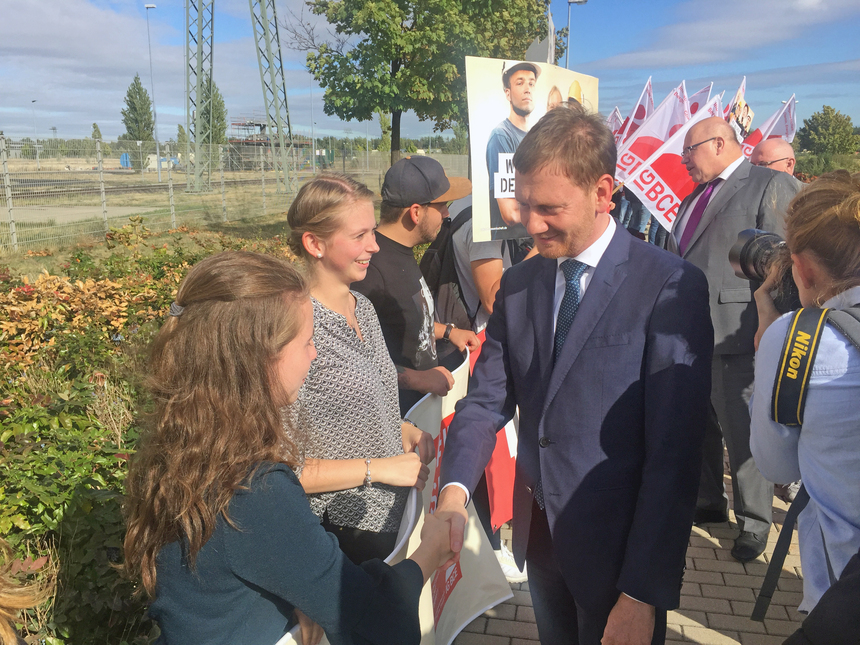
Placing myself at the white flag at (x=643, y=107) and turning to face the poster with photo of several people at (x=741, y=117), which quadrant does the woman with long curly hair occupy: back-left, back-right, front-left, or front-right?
back-right

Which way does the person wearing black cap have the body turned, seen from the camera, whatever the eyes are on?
to the viewer's right

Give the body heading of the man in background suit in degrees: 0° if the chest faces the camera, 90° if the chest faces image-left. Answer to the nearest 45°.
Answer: approximately 45°

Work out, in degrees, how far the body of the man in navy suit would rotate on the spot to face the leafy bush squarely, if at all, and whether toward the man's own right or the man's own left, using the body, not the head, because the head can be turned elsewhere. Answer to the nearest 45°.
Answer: approximately 45° to the man's own right

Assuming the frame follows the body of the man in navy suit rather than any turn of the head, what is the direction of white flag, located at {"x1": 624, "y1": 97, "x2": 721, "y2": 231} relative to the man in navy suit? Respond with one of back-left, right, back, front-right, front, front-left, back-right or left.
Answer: back-right

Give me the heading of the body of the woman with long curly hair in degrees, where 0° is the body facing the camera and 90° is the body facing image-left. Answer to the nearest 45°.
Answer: approximately 225°

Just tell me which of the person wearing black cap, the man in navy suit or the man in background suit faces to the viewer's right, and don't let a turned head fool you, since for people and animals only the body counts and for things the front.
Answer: the person wearing black cap

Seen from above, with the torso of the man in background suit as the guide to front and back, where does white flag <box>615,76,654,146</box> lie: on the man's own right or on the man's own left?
on the man's own right

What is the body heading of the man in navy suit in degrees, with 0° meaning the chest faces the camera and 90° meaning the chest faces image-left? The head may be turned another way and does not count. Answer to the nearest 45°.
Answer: approximately 45°

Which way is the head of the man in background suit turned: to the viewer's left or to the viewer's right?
to the viewer's left
